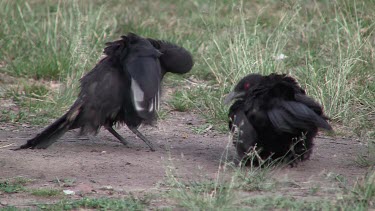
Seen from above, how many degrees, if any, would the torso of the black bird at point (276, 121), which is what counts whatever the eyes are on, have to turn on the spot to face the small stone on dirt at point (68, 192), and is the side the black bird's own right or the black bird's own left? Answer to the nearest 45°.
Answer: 0° — it already faces it

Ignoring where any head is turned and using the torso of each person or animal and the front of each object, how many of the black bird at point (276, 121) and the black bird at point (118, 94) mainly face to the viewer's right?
1

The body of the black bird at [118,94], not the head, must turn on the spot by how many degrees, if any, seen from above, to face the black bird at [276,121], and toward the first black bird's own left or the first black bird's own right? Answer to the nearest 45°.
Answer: approximately 45° to the first black bird's own right

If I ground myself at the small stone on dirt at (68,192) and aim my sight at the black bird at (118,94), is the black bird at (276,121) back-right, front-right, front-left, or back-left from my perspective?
front-right

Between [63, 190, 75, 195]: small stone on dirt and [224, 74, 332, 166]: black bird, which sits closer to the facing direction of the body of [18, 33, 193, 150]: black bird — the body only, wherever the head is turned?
the black bird

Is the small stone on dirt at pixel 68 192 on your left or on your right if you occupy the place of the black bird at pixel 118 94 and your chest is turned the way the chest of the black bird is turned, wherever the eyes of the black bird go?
on your right

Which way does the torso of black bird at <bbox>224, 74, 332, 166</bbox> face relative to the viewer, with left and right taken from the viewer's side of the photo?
facing the viewer and to the left of the viewer

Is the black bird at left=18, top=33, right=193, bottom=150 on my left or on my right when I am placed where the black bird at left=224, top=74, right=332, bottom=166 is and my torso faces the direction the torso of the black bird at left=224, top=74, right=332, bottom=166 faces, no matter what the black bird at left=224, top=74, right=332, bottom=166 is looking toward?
on my right

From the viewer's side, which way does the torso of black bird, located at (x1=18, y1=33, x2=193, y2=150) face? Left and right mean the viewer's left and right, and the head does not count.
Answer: facing to the right of the viewer
